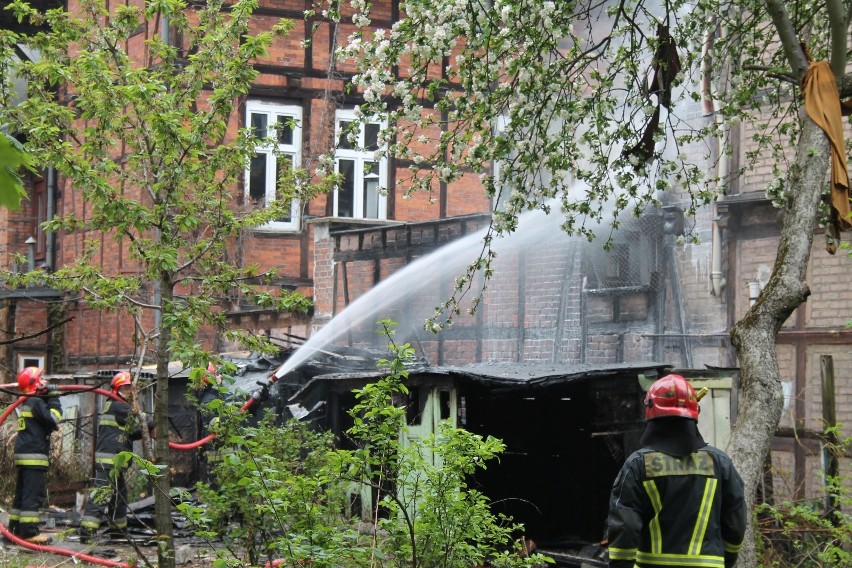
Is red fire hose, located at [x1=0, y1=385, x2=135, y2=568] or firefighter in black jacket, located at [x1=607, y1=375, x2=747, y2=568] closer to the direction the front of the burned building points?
the firefighter in black jacket

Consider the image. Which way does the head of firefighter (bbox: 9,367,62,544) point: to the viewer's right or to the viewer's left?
to the viewer's right

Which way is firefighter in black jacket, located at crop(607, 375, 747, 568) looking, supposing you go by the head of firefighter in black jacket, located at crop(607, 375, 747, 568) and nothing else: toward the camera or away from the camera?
away from the camera

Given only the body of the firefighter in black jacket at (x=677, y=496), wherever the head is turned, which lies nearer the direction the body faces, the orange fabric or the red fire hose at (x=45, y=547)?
the orange fabric

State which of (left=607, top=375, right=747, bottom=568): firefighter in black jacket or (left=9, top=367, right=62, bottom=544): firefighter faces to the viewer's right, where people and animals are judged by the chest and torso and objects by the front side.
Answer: the firefighter

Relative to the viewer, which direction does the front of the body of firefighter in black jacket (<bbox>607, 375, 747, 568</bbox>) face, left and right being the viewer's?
facing away from the viewer

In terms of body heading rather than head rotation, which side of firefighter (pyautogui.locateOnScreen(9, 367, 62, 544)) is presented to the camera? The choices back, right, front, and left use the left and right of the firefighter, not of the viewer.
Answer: right

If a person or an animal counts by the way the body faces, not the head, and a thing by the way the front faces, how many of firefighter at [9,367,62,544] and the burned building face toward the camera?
1

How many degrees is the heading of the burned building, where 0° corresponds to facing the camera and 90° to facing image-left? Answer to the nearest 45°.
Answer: approximately 0°

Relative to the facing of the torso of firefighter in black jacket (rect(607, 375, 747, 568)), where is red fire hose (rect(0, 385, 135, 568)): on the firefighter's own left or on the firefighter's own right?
on the firefighter's own left

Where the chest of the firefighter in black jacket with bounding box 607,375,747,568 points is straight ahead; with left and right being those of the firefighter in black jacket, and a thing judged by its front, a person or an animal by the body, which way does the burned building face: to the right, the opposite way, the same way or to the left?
the opposite way

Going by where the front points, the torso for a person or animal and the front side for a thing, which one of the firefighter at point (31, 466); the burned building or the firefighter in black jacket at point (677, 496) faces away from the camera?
the firefighter in black jacket

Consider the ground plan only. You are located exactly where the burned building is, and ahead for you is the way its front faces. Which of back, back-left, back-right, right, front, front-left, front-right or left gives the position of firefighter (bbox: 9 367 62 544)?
right

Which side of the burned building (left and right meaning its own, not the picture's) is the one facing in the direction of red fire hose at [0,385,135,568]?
right
